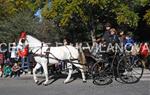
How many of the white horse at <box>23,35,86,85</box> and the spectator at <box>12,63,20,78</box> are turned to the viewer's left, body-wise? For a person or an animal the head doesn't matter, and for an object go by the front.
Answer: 1

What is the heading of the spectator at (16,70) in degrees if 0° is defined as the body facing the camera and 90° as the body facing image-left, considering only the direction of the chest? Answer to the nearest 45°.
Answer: approximately 0°

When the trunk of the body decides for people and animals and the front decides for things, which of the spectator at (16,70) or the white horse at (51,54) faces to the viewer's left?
the white horse

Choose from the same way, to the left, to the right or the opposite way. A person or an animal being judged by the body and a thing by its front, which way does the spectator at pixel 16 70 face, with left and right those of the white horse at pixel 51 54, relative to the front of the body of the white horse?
to the left

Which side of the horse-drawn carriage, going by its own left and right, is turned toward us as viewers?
left

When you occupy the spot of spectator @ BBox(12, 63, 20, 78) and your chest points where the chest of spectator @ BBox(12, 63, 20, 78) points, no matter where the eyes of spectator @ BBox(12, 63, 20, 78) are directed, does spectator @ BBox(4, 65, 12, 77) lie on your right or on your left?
on your right

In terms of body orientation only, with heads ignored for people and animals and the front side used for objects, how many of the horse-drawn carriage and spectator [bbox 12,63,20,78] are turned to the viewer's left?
1

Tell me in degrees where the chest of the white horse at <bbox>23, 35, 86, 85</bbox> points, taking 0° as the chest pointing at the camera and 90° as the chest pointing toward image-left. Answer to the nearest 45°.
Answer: approximately 90°
